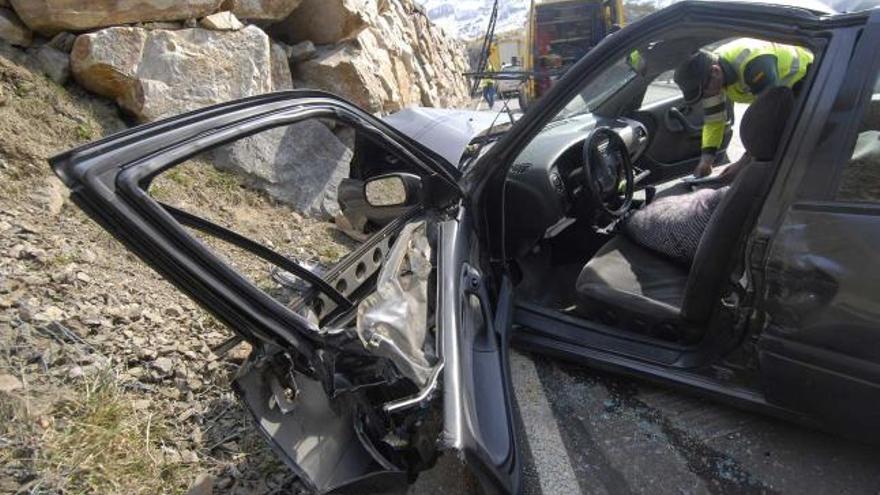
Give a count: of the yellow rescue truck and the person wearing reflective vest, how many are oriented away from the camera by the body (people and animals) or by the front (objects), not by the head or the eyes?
1

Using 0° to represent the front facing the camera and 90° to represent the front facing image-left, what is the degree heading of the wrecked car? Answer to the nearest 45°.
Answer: approximately 135°

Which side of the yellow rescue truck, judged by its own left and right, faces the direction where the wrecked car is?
back

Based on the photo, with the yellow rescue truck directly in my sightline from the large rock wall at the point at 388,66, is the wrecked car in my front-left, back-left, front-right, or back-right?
back-right

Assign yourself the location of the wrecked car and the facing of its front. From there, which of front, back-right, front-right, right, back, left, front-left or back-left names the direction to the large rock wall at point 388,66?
front-right

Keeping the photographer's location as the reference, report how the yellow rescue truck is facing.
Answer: facing away from the viewer

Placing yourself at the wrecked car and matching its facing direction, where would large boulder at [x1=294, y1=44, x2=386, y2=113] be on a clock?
The large boulder is roughly at 1 o'clock from the wrecked car.

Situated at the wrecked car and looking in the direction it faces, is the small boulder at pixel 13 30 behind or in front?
in front

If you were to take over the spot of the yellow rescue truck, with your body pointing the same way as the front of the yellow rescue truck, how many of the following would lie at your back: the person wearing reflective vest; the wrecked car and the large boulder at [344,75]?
3

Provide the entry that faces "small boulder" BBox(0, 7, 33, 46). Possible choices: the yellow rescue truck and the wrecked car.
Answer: the wrecked car

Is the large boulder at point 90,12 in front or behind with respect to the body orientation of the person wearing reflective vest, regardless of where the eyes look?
in front
